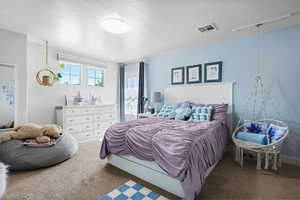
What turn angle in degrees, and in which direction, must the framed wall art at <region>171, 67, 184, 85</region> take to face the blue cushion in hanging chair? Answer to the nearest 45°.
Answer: approximately 90° to its left

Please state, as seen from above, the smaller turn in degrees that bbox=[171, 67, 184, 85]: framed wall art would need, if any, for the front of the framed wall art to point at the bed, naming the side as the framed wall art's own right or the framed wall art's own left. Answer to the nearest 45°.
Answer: approximately 45° to the framed wall art's own left

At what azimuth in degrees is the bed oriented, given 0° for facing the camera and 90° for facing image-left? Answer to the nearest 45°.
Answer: approximately 45°

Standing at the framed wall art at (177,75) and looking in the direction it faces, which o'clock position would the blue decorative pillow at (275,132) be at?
The blue decorative pillow is roughly at 9 o'clock from the framed wall art.

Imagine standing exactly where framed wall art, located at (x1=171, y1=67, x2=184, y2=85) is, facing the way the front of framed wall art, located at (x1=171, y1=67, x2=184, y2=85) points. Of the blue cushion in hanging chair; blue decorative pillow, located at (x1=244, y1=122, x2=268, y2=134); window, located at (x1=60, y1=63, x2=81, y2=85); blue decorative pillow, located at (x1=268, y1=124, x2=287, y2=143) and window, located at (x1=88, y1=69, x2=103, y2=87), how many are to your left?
3
